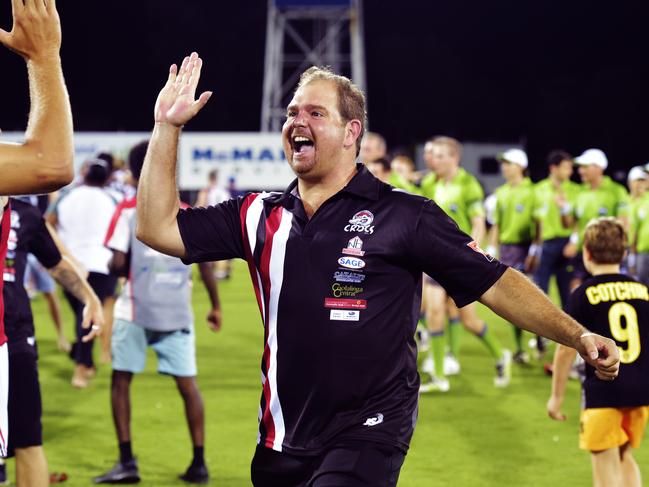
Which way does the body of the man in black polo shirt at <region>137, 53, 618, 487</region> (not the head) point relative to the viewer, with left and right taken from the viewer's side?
facing the viewer and to the left of the viewer

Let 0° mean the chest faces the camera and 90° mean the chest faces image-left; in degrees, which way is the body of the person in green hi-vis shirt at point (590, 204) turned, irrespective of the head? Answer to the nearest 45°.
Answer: approximately 45°

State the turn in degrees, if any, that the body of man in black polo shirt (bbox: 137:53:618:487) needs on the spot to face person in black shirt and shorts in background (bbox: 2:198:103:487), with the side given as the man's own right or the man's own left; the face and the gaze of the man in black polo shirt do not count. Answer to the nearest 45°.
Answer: approximately 90° to the man's own right

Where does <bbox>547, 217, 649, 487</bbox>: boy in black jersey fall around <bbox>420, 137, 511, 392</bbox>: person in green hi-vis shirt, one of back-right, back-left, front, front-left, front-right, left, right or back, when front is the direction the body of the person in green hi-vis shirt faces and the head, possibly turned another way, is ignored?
front-left

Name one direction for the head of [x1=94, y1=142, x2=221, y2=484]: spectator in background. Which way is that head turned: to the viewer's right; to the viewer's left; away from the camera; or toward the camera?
away from the camera

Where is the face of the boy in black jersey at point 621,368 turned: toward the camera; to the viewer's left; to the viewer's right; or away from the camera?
away from the camera

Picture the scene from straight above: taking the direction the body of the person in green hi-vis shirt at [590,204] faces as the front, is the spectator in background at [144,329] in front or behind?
in front

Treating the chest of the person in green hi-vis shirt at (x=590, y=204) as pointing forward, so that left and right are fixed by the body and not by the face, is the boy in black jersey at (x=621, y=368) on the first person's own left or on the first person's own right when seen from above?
on the first person's own left

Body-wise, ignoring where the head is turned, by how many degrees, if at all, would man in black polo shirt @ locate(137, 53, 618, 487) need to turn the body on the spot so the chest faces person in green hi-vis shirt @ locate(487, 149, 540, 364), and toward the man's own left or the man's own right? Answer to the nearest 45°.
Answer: approximately 135° to the man's own right

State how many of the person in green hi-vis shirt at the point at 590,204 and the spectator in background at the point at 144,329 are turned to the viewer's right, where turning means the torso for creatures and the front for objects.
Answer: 0

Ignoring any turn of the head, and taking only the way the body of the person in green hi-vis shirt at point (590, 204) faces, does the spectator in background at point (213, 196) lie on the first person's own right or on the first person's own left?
on the first person's own right
